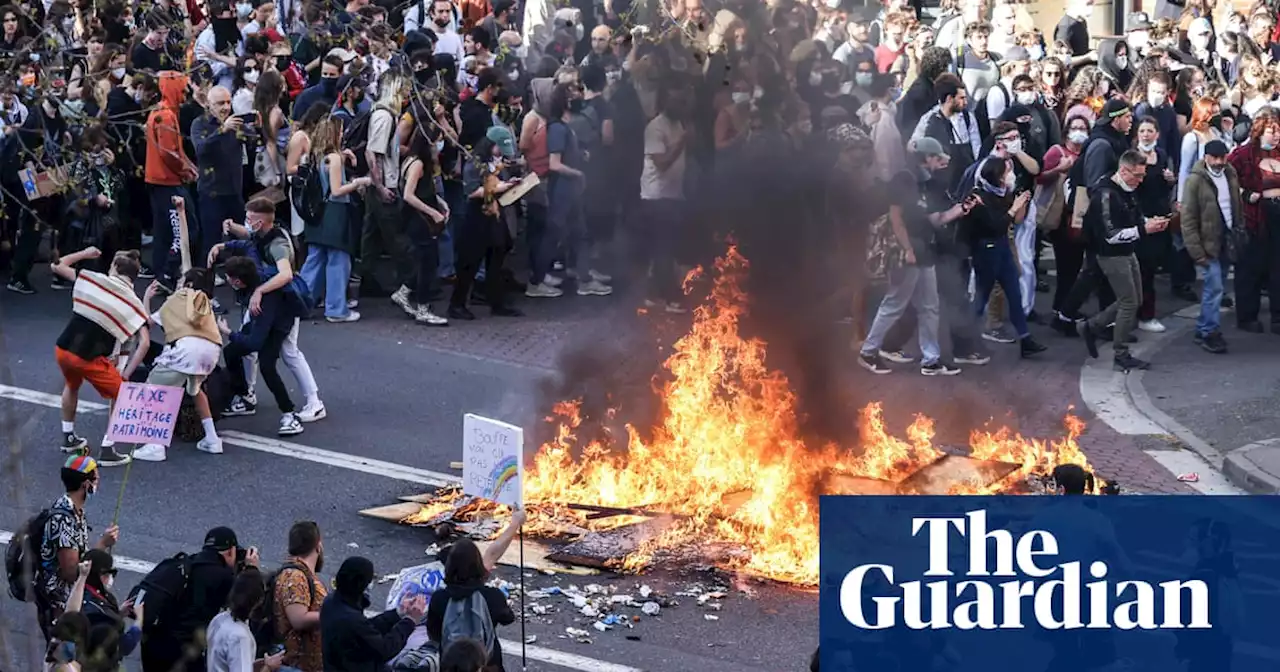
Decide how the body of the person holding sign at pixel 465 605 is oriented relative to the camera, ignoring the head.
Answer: away from the camera

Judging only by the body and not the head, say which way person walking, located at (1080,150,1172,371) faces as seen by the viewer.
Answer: to the viewer's right

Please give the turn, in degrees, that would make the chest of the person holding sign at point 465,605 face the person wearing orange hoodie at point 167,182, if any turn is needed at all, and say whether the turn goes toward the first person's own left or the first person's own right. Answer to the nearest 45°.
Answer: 0° — they already face them

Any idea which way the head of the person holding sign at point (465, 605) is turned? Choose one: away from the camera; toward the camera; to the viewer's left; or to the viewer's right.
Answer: away from the camera

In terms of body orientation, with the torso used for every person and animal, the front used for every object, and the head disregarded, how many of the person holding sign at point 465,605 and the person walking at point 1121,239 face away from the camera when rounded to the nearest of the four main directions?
1

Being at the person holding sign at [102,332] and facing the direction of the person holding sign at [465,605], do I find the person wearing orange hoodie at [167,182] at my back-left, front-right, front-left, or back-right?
back-left

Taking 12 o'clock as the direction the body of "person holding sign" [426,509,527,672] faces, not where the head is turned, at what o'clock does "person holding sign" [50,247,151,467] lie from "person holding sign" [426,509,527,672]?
"person holding sign" [50,247,151,467] is roughly at 11 o'clock from "person holding sign" [426,509,527,672].
